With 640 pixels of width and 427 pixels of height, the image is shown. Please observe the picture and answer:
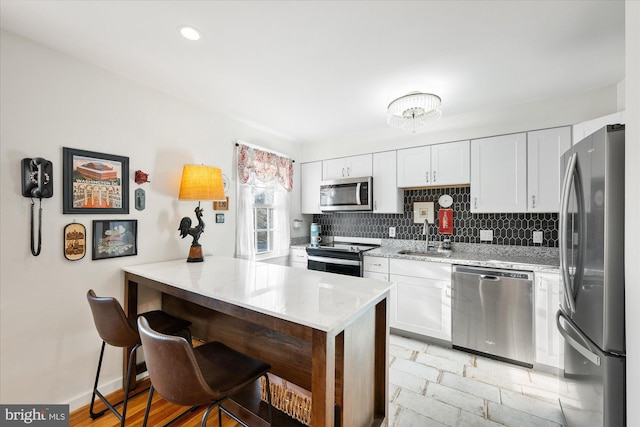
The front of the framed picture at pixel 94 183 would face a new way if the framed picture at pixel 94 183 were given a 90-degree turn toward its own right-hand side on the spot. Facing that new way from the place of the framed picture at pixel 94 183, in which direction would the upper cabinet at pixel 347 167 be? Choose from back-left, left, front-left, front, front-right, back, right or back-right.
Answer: back-left

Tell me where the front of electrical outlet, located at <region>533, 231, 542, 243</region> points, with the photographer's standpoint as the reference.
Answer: facing the viewer

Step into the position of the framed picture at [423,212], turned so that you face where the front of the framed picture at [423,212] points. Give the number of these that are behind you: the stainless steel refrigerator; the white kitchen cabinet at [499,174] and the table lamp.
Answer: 0

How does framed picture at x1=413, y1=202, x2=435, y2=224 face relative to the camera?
toward the camera

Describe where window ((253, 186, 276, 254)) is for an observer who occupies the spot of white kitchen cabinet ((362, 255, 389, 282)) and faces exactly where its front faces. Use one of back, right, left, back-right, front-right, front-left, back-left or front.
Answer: right

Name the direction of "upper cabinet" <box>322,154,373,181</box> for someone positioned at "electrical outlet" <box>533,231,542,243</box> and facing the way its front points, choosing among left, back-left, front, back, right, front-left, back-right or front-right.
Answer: right

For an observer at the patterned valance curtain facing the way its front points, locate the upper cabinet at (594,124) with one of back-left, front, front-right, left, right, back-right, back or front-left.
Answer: front

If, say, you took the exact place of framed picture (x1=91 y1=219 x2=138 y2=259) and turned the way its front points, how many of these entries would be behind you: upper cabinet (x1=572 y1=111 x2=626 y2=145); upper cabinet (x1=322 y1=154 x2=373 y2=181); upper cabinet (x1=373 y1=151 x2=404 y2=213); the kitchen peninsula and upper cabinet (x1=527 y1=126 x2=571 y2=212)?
0

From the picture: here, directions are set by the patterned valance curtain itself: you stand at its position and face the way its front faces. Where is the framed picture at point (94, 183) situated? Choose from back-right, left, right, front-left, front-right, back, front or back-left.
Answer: right

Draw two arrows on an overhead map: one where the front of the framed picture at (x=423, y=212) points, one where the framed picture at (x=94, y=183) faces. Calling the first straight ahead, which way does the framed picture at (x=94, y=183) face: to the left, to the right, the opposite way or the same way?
to the left

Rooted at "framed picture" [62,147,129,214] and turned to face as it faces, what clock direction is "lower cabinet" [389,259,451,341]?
The lower cabinet is roughly at 11 o'clock from the framed picture.

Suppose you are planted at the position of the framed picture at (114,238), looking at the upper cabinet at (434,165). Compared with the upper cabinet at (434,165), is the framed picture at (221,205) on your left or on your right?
left

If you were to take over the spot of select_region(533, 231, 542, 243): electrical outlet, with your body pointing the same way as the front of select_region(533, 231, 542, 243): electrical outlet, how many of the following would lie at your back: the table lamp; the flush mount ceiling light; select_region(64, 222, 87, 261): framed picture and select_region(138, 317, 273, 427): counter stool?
0

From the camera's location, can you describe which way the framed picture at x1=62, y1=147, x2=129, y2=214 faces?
facing the viewer and to the right of the viewer

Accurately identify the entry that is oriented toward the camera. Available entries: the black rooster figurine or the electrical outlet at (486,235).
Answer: the electrical outlet
